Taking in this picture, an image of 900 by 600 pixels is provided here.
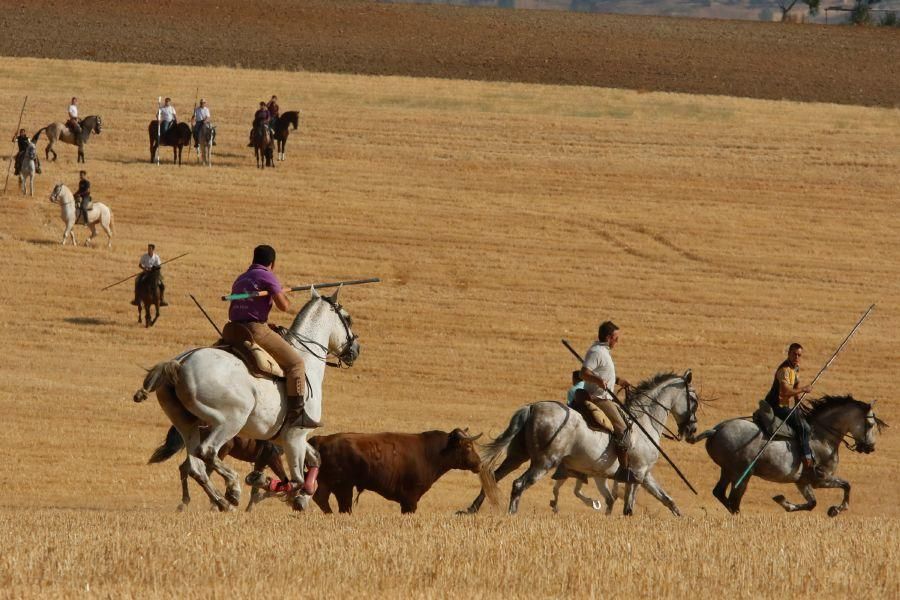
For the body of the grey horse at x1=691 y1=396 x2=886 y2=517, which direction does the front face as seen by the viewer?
to the viewer's right

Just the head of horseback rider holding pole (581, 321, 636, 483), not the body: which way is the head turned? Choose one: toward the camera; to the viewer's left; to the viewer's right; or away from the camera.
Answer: to the viewer's right

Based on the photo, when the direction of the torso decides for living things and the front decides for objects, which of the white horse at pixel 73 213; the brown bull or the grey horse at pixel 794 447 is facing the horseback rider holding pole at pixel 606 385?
the brown bull

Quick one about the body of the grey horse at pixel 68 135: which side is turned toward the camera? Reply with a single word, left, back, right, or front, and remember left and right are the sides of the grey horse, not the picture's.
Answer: right

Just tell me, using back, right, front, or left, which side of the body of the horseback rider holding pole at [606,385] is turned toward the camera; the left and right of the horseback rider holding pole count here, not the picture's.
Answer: right

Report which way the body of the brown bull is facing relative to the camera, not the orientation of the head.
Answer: to the viewer's right

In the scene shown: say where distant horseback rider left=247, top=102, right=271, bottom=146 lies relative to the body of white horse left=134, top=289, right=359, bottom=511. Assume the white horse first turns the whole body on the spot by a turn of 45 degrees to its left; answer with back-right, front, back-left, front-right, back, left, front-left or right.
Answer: front

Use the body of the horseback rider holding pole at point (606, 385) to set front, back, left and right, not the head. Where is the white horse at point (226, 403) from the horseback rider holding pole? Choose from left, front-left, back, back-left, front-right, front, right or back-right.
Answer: back-right

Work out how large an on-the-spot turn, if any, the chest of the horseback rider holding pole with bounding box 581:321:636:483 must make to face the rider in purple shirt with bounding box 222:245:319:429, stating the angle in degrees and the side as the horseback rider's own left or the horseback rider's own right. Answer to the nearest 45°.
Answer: approximately 135° to the horseback rider's own right

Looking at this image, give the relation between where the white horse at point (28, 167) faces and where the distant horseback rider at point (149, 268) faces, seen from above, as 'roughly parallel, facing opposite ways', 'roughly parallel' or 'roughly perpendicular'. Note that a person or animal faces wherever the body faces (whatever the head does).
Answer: roughly parallel

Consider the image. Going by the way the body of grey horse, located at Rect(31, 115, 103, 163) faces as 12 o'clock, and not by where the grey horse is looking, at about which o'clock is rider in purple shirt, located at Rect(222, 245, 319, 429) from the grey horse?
The rider in purple shirt is roughly at 3 o'clock from the grey horse.

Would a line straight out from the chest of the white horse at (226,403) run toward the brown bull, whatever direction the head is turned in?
yes

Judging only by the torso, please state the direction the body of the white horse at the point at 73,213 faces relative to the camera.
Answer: to the viewer's left

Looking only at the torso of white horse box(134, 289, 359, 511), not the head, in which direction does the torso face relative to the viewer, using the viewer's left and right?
facing away from the viewer and to the right of the viewer

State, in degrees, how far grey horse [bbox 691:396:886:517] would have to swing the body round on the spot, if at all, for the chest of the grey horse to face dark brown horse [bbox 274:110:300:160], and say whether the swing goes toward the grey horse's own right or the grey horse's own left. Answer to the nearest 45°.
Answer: approximately 135° to the grey horse's own left

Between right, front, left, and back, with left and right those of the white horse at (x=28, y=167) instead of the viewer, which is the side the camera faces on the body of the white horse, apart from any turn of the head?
front
